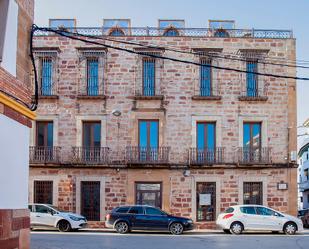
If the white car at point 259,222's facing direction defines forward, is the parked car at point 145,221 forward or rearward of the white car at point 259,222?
rearward

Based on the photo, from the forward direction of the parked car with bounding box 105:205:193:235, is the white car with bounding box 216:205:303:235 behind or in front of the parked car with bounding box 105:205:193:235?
in front

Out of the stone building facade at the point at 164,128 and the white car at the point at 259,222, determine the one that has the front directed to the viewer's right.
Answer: the white car

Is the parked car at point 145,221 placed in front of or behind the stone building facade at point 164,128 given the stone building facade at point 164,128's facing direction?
in front

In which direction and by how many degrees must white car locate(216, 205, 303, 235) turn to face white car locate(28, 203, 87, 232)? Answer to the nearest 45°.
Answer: approximately 180°

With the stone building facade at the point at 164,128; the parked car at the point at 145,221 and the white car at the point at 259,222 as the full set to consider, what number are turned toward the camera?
1

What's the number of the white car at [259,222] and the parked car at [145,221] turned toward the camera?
0

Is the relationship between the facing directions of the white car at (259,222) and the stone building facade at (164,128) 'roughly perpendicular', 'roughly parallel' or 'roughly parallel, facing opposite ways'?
roughly perpendicular

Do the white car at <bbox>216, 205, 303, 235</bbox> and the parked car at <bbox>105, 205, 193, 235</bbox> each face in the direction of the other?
no

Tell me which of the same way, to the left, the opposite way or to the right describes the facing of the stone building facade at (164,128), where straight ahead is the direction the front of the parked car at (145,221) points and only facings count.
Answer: to the right

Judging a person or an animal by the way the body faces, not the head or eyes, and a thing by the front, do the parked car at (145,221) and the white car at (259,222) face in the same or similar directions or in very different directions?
same or similar directions

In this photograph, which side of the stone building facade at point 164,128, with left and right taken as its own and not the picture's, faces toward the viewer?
front

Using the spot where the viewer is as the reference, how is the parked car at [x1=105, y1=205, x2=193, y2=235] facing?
facing to the right of the viewer

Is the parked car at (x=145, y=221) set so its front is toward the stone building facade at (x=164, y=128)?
no
